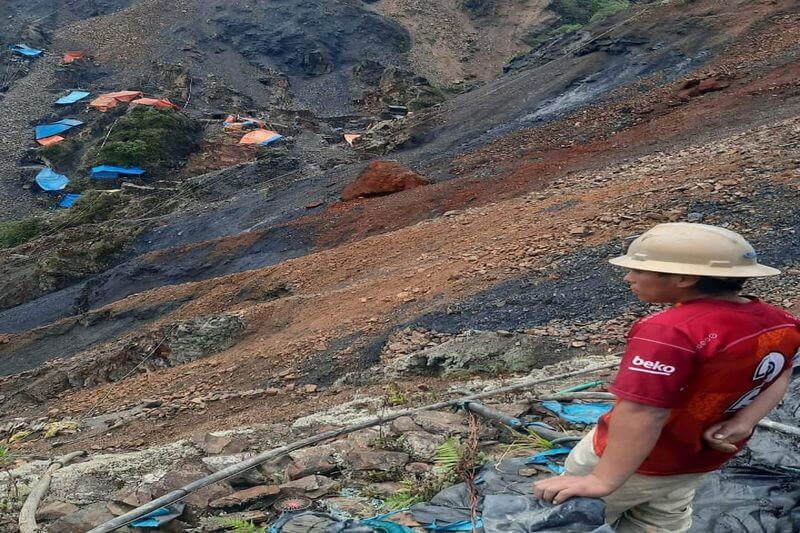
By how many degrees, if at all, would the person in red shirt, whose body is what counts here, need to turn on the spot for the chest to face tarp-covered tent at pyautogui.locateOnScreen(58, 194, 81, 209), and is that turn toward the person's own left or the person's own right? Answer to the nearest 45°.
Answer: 0° — they already face it

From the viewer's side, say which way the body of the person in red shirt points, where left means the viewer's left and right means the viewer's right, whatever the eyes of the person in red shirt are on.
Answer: facing away from the viewer and to the left of the viewer

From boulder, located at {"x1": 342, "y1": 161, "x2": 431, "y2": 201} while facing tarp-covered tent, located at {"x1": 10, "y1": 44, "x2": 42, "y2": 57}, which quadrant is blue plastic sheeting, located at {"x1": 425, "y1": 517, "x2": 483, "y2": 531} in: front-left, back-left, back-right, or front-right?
back-left

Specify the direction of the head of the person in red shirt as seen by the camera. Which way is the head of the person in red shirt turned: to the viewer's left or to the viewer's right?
to the viewer's left

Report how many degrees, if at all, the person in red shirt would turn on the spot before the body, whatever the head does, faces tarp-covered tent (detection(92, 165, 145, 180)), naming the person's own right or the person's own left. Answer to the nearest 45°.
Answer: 0° — they already face it
